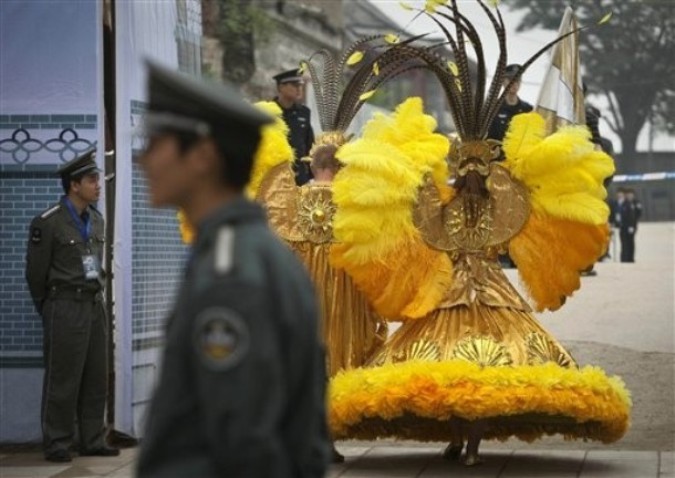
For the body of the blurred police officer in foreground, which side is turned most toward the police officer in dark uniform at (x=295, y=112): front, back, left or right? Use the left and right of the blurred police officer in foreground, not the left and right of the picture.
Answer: right

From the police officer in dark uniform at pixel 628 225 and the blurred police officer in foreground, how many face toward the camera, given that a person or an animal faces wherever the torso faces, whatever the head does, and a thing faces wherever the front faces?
1

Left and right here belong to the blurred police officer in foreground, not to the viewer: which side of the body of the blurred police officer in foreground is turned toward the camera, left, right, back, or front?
left

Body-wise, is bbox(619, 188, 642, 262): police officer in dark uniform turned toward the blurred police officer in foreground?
yes

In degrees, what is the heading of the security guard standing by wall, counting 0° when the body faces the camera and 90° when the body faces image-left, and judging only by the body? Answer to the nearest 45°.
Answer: approximately 315°

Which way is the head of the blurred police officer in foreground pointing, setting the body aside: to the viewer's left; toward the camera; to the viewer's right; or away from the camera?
to the viewer's left
